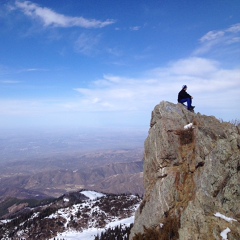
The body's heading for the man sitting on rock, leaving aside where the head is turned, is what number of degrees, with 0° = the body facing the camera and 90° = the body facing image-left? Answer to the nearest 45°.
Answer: approximately 270°
